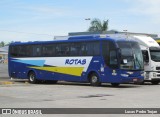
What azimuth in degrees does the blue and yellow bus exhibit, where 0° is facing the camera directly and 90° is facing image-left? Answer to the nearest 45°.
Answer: approximately 315°
